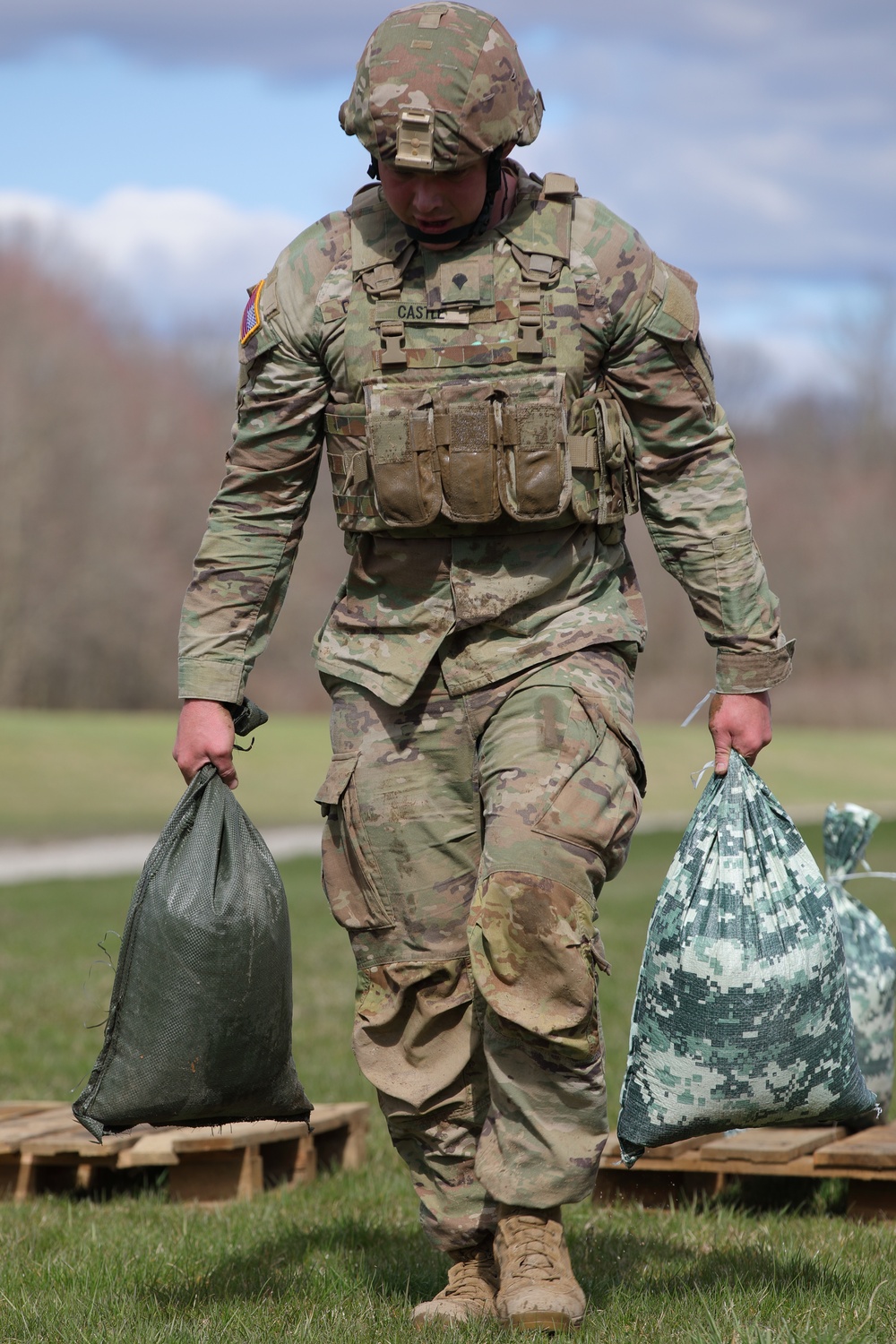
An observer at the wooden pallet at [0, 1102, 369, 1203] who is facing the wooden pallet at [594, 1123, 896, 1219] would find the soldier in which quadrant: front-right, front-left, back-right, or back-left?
front-right

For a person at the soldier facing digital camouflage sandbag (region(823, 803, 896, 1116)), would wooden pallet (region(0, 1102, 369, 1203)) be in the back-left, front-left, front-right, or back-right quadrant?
front-left

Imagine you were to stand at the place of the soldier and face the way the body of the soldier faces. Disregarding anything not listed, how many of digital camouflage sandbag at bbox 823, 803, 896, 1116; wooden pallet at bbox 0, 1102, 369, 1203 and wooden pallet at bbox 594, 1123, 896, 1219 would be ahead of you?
0

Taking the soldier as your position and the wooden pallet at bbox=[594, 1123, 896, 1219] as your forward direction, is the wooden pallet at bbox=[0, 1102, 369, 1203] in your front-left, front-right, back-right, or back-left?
front-left

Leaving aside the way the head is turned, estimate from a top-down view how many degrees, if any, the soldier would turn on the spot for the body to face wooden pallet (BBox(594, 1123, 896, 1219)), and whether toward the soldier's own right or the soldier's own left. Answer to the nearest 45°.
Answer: approximately 135° to the soldier's own left

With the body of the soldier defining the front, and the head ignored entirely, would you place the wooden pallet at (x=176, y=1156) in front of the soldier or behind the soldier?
behind

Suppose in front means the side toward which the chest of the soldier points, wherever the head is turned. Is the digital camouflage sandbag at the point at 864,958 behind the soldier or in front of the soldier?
behind

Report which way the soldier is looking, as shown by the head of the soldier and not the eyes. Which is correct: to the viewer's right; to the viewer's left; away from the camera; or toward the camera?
toward the camera

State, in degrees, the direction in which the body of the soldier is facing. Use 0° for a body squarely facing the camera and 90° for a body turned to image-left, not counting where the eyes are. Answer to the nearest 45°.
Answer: approximately 0°

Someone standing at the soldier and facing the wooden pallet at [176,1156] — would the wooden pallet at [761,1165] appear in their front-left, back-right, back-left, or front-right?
front-right
